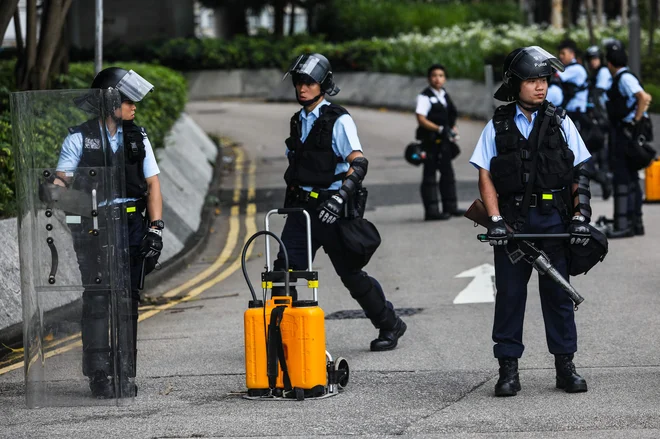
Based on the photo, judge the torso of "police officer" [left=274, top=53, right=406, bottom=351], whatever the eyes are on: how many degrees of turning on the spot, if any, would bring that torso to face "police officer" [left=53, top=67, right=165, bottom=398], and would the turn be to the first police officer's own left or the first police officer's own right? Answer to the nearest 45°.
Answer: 0° — they already face them

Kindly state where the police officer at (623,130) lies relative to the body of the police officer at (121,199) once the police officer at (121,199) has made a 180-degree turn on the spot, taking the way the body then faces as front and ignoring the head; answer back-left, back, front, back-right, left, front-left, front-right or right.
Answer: right

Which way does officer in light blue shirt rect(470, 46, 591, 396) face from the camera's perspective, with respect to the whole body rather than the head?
toward the camera

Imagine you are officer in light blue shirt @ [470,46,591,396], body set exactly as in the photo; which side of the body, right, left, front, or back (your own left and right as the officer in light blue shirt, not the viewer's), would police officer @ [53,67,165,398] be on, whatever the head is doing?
right

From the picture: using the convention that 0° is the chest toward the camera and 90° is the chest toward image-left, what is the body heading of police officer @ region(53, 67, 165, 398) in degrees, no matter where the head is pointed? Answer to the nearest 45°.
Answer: approximately 315°

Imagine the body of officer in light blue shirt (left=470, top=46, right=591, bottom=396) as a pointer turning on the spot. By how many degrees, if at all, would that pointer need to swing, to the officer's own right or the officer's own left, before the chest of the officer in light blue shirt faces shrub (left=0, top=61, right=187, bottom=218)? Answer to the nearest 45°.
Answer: approximately 135° to the officer's own right

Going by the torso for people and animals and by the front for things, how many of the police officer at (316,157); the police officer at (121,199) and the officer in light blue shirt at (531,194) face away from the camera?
0

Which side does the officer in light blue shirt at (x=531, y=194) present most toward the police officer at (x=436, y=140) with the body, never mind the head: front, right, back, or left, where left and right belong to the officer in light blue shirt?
back

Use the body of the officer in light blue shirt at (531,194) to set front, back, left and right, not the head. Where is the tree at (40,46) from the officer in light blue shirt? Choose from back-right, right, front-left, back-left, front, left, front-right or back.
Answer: back-right

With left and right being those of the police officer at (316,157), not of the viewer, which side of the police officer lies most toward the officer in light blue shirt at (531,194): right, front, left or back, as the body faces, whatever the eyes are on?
left

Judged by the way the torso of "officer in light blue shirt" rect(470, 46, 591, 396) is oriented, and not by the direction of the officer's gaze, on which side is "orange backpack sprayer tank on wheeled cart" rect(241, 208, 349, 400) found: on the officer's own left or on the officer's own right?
on the officer's own right

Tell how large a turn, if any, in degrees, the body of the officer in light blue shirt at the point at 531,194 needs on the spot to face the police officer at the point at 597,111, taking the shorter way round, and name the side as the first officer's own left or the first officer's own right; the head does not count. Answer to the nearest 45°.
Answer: approximately 180°

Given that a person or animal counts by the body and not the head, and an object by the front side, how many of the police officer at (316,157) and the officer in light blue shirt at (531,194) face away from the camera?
0

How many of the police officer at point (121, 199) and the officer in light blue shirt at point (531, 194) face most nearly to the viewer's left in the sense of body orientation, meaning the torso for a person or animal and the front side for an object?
0

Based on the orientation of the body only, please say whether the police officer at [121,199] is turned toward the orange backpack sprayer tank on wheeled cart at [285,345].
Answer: yes

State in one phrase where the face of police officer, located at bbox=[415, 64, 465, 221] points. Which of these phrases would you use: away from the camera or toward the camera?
toward the camera
